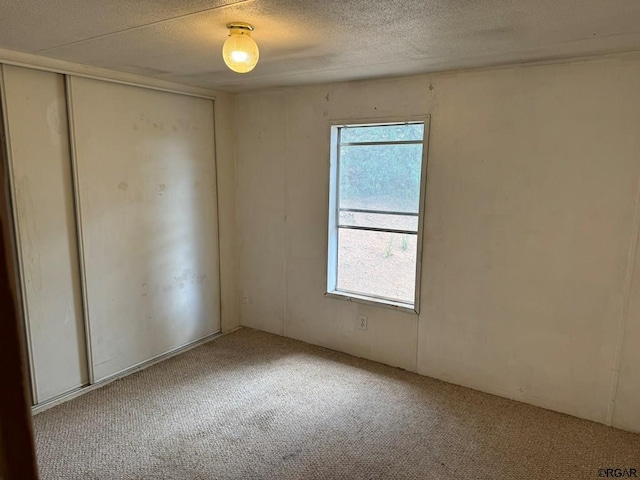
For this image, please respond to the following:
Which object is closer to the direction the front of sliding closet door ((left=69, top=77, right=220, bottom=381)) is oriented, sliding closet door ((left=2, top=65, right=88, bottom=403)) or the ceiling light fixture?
the ceiling light fixture

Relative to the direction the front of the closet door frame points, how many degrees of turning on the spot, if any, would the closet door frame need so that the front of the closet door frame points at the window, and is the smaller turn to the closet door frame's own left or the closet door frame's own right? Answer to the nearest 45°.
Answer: approximately 45° to the closet door frame's own left

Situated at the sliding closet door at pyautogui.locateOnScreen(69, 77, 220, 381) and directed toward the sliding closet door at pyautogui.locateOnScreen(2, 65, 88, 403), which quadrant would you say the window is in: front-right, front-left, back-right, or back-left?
back-left

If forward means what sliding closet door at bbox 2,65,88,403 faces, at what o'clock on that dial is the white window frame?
The white window frame is roughly at 11 o'clock from the sliding closet door.

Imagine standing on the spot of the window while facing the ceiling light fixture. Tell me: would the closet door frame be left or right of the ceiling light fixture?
right

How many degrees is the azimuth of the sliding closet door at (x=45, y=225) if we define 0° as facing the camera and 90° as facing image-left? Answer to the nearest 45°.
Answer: approximately 315°

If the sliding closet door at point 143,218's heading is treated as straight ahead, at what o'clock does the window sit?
The window is roughly at 11 o'clock from the sliding closet door.

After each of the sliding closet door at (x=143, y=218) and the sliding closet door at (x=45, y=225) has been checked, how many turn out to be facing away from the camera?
0

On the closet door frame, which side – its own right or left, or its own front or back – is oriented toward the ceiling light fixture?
front

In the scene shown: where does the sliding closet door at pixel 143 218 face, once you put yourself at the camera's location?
facing the viewer and to the right of the viewer

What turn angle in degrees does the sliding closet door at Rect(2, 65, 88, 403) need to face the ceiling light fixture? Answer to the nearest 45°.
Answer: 0° — it already faces it

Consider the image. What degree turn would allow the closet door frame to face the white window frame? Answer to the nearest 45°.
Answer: approximately 45° to its left

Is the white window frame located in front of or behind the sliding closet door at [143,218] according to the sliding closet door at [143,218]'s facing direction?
in front

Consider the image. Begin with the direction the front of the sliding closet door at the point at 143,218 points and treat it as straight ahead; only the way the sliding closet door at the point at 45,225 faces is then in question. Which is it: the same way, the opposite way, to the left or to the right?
the same way
